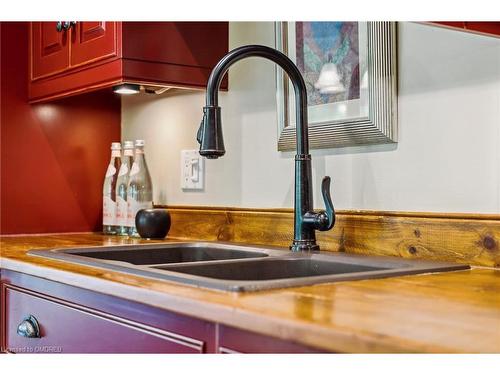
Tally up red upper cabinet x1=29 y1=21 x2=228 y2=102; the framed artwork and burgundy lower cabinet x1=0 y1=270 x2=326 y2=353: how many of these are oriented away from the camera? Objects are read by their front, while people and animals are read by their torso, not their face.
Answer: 0

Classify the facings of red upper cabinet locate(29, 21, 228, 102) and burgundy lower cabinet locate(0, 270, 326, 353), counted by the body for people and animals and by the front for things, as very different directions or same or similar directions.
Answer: same or similar directions

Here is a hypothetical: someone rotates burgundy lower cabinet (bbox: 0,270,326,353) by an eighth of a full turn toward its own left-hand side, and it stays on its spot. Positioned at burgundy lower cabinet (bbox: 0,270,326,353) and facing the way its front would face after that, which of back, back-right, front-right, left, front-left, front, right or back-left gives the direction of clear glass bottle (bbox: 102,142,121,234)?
back

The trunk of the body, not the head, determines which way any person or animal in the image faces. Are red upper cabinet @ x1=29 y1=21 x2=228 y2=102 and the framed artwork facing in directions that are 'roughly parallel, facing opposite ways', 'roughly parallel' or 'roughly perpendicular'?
roughly parallel

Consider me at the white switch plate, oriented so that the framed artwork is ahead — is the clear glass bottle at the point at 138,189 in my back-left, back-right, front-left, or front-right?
back-right

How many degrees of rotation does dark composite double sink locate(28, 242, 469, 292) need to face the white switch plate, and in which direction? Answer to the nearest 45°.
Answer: approximately 135° to its right

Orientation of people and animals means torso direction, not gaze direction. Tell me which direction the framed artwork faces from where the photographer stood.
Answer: facing the viewer and to the left of the viewer

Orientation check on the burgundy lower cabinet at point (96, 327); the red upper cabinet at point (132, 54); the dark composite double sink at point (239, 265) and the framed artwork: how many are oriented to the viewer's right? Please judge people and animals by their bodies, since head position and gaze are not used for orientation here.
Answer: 0

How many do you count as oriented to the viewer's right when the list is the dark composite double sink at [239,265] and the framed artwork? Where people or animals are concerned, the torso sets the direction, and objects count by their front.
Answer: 0

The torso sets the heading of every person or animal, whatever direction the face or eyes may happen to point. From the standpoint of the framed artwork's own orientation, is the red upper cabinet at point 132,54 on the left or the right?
on its right

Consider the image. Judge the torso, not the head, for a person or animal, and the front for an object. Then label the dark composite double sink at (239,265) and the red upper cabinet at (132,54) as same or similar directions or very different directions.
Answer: same or similar directions

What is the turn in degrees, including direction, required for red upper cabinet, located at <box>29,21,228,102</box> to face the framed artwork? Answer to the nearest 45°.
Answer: approximately 90° to its left

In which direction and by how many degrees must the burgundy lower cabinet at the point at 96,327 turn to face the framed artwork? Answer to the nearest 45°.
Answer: approximately 180°
